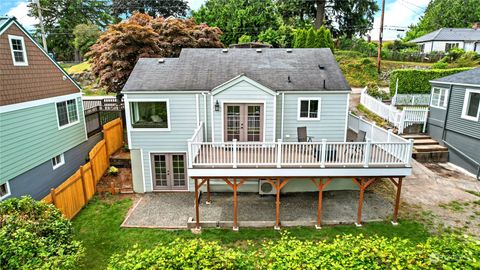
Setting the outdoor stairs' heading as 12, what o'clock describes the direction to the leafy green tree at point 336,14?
The leafy green tree is roughly at 5 o'clock from the outdoor stairs.

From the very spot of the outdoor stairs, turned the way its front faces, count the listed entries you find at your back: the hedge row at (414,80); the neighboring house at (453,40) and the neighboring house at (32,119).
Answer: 2

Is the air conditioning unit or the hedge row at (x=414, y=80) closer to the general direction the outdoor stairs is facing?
the air conditioning unit

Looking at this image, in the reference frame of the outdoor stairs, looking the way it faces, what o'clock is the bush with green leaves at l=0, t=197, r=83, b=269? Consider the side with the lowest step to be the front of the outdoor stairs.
The bush with green leaves is roughly at 1 o'clock from the outdoor stairs.

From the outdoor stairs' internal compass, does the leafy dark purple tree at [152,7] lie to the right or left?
on its right

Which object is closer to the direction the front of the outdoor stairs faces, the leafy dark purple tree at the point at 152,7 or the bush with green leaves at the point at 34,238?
the bush with green leaves

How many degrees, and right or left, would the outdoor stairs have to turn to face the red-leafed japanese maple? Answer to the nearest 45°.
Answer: approximately 90° to its right

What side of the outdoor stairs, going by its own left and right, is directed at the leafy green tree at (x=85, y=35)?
right

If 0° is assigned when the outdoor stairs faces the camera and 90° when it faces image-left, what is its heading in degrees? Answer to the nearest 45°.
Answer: approximately 0°

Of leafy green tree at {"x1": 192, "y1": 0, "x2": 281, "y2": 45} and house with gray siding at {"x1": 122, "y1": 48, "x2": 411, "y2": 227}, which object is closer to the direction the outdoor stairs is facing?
the house with gray siding

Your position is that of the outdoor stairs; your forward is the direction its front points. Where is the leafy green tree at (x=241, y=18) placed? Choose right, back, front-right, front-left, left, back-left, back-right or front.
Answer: back-right

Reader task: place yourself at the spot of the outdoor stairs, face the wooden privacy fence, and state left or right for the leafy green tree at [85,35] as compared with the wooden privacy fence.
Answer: right

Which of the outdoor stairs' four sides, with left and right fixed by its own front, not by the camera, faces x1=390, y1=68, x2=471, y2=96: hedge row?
back

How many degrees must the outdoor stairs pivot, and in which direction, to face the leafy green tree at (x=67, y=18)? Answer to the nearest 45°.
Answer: approximately 90° to its right

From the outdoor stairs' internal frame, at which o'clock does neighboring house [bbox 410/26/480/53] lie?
The neighboring house is roughly at 6 o'clock from the outdoor stairs.
